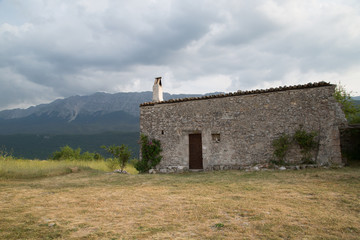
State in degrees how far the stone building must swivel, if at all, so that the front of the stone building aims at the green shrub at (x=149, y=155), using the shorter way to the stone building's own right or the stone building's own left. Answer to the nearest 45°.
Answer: approximately 90° to the stone building's own right

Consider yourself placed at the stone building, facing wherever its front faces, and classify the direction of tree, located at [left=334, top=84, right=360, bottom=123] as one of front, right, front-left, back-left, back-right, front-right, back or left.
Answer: back-left

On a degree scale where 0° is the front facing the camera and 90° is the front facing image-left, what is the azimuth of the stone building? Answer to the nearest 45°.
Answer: approximately 0°

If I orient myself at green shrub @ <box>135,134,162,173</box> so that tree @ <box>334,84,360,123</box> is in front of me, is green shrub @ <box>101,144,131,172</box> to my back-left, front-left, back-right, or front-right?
back-left
